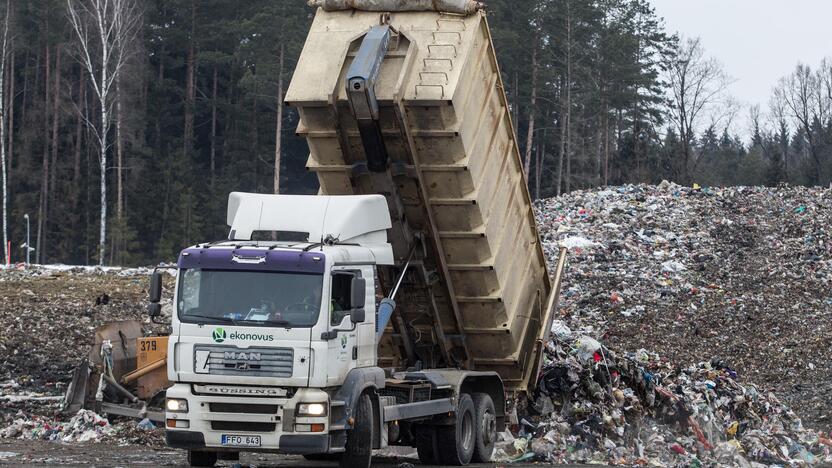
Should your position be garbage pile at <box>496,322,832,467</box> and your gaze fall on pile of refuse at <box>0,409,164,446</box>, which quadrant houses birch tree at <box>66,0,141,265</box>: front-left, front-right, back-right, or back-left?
front-right

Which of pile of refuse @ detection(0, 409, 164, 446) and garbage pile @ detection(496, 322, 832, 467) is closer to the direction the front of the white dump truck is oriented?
the pile of refuse

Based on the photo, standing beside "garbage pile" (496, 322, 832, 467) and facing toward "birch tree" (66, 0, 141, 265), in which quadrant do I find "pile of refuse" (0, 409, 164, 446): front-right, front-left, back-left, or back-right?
front-left

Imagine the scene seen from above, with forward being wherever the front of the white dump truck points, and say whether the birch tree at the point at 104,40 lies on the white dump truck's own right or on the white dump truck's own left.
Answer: on the white dump truck's own right

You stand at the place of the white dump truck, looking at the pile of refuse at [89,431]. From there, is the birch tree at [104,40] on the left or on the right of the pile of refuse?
right

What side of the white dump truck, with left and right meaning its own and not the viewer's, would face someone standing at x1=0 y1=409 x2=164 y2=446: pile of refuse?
right

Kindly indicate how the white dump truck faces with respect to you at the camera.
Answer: facing the viewer and to the left of the viewer

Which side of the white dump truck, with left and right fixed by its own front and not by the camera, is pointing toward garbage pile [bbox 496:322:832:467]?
back
